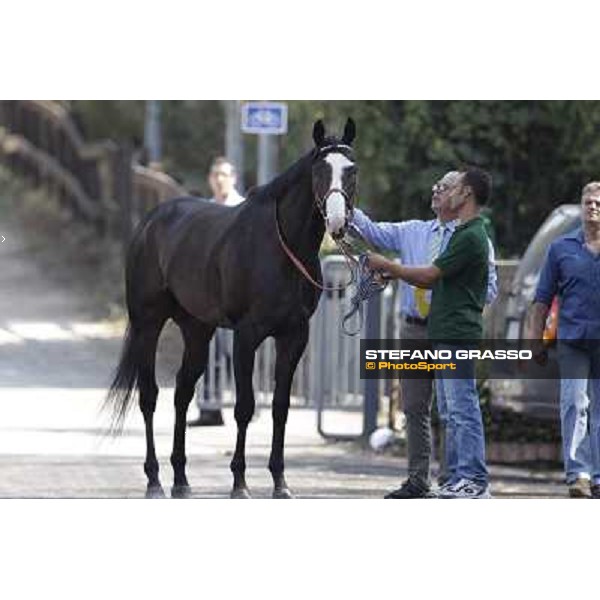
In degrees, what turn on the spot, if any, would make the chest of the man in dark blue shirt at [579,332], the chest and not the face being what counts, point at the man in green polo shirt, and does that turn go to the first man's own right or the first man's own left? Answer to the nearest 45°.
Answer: approximately 45° to the first man's own right

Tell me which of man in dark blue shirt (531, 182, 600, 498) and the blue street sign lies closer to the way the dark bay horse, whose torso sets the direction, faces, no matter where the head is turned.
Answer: the man in dark blue shirt

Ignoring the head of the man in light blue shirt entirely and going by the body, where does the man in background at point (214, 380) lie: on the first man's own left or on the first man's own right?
on the first man's own right

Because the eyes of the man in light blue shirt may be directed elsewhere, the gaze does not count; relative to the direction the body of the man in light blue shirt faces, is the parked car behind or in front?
behind

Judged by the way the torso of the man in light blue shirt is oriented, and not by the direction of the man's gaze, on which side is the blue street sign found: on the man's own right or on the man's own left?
on the man's own right

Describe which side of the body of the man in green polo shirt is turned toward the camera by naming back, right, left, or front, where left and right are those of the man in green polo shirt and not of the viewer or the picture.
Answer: left

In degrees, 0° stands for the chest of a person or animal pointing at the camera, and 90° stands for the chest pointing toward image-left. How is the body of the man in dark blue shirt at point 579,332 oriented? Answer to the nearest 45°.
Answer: approximately 0°

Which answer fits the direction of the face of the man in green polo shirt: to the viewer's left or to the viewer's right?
to the viewer's left

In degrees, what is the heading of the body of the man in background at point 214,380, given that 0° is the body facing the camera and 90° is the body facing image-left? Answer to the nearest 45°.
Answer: approximately 45°

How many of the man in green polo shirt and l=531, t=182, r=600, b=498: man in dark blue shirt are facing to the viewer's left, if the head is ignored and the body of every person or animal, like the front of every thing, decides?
1

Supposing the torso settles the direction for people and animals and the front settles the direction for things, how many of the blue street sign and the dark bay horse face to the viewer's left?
0

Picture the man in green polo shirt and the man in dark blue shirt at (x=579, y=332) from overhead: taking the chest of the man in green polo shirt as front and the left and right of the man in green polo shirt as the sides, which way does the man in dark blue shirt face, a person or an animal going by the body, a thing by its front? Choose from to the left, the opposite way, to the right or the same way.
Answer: to the left

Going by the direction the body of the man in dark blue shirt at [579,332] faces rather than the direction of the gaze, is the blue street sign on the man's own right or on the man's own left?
on the man's own right
